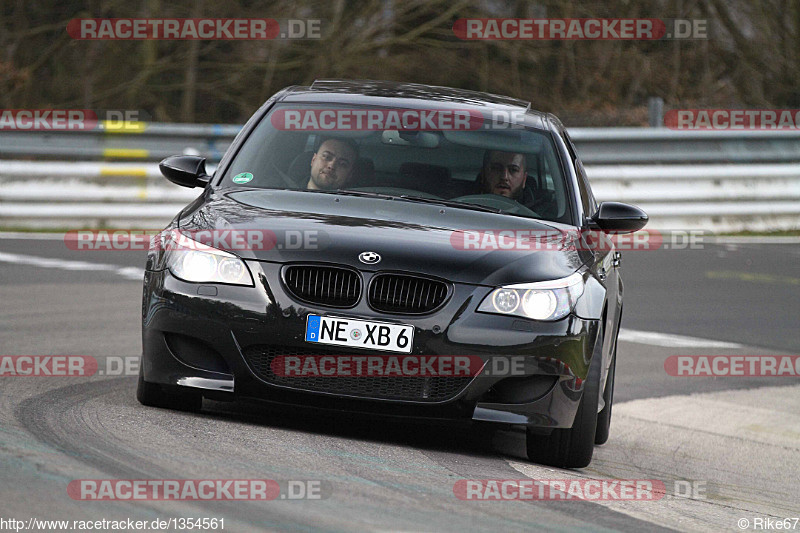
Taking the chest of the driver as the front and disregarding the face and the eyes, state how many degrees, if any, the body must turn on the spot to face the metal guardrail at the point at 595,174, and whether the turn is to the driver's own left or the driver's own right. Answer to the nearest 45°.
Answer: approximately 180°

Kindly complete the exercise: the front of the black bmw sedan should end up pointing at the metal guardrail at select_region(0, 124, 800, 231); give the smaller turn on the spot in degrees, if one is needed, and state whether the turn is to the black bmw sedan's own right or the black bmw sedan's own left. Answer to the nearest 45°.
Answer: approximately 180°

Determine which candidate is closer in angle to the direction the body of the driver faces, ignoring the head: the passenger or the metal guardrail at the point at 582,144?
the passenger

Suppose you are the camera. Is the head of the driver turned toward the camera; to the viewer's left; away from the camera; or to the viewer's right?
toward the camera

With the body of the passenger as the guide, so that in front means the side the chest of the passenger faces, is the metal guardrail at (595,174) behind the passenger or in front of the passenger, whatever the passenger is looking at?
behind

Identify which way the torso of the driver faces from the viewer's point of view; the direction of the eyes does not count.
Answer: toward the camera

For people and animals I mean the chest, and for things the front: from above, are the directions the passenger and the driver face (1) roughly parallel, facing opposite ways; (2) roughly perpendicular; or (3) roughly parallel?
roughly parallel

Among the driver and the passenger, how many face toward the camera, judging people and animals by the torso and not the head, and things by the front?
2

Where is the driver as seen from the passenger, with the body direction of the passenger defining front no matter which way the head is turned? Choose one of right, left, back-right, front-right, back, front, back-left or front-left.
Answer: left

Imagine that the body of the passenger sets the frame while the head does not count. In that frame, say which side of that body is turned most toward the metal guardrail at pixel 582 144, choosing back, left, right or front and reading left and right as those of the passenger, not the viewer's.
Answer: back

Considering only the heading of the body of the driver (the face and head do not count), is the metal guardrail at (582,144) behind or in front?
behind
